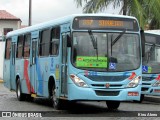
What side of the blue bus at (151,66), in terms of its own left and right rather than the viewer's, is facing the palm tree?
back

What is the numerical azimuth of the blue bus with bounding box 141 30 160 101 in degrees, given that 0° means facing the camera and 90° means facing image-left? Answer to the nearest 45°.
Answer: approximately 0°

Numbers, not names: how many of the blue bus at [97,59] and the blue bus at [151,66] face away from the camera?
0

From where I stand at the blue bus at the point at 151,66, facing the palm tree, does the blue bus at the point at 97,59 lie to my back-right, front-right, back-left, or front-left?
back-left

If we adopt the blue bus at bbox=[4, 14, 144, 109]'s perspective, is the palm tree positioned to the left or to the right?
on its left

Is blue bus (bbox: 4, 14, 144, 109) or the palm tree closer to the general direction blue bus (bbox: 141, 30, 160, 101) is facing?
the blue bus

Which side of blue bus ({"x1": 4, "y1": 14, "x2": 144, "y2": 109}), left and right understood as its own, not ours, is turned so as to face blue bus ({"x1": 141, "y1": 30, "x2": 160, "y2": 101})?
left

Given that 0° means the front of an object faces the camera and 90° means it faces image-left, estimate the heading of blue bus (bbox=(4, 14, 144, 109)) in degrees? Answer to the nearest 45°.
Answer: approximately 315°

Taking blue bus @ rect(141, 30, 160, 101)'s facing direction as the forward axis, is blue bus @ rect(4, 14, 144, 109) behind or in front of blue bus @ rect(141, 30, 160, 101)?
in front
